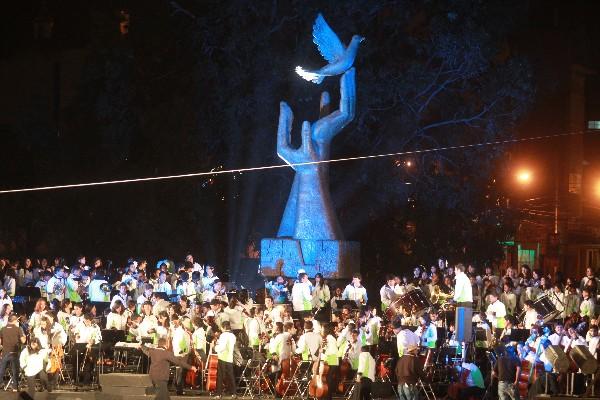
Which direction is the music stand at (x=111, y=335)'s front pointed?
away from the camera

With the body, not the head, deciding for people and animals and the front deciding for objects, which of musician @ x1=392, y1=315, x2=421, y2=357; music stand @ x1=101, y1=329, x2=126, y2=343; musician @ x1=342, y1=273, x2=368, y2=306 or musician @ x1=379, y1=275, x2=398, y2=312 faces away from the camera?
the music stand

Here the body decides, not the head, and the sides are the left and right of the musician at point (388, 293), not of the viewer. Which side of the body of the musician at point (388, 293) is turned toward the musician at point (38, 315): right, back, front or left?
right

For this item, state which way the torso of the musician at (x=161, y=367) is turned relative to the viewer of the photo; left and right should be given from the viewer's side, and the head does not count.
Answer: facing away from the viewer

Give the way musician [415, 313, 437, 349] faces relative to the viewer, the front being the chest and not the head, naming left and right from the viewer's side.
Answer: facing the viewer and to the left of the viewer

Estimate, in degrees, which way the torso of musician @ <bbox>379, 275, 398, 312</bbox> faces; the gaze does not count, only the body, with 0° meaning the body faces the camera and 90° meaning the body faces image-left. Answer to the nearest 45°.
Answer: approximately 315°

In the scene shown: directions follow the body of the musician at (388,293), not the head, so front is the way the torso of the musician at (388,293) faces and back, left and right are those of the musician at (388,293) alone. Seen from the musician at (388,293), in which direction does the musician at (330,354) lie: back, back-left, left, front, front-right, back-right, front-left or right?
front-right

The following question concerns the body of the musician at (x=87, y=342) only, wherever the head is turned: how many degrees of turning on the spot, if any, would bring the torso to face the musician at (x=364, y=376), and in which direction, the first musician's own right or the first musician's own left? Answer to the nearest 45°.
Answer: approximately 45° to the first musician's own left

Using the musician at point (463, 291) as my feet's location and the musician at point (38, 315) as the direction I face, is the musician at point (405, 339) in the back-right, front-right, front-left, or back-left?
front-left

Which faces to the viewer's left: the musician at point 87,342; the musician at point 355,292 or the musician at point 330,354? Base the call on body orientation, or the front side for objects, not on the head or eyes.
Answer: the musician at point 330,354

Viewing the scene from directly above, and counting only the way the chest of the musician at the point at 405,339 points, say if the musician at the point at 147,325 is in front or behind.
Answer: in front

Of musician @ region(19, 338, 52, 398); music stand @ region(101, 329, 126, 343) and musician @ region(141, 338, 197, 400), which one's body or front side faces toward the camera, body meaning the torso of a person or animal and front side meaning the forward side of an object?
musician @ region(19, 338, 52, 398)
